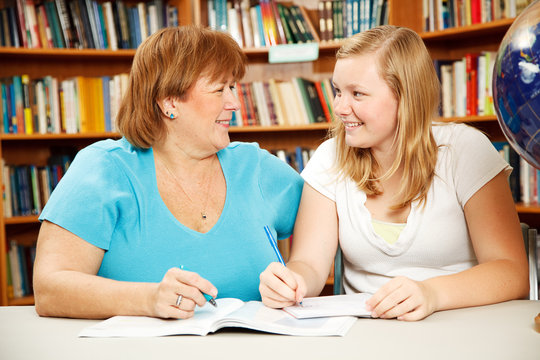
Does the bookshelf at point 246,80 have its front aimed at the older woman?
yes

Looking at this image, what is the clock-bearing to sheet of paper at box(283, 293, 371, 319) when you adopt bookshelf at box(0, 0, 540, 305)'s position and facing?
The sheet of paper is roughly at 12 o'clock from the bookshelf.

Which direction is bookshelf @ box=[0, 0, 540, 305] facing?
toward the camera

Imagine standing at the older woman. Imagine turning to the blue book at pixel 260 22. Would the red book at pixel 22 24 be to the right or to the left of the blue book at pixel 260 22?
left

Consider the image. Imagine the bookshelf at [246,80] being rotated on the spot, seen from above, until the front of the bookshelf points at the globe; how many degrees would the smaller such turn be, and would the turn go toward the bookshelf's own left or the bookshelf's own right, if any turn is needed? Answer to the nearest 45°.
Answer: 0° — it already faces it

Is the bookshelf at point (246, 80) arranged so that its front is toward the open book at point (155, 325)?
yes

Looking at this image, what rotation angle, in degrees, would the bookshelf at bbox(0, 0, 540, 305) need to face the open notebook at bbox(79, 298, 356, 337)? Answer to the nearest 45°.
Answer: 0° — it already faces it

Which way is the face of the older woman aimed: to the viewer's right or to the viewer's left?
to the viewer's right
